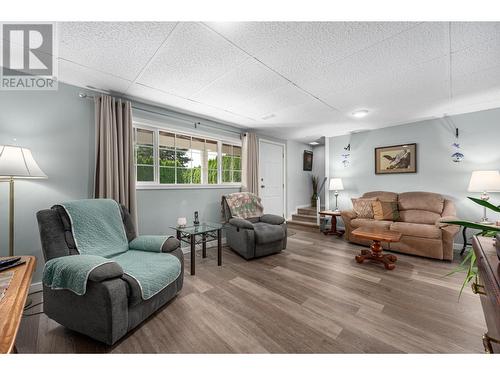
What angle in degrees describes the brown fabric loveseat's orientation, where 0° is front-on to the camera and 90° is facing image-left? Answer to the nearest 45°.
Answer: approximately 45°

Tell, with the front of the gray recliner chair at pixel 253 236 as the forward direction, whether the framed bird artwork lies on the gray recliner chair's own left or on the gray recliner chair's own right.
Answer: on the gray recliner chair's own left

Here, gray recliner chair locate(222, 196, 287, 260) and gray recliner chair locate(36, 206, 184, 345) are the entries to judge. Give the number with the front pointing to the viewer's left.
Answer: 0

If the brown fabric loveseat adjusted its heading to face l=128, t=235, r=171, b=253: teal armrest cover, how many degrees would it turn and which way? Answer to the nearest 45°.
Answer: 0° — it already faces it

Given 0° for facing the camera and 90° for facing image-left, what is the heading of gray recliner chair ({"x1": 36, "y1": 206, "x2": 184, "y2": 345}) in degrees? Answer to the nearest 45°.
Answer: approximately 315°

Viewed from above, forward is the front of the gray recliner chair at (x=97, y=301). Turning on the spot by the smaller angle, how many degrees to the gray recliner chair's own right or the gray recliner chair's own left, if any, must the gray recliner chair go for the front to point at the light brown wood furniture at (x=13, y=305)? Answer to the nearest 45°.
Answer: approximately 90° to the gray recliner chair's own right

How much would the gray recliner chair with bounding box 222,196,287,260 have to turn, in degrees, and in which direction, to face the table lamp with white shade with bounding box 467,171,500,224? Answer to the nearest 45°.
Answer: approximately 45° to its left

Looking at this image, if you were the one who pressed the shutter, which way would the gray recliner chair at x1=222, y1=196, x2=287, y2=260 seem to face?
facing the viewer and to the right of the viewer

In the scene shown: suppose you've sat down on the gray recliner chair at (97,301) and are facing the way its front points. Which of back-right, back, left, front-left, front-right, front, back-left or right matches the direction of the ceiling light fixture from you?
front-left

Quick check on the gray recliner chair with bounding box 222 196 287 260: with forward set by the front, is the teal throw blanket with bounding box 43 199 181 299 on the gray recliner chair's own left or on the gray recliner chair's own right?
on the gray recliner chair's own right

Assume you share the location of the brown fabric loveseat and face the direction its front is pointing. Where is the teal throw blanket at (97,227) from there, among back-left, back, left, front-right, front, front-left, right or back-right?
front

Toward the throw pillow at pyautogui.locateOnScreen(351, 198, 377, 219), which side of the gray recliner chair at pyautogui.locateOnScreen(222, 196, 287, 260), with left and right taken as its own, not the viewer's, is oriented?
left

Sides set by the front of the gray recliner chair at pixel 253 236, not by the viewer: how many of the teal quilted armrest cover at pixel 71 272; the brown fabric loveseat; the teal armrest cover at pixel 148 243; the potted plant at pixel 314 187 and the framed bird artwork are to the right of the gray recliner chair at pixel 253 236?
2

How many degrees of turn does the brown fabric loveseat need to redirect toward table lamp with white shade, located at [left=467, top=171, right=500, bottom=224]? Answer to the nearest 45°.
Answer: approximately 135° to its left
